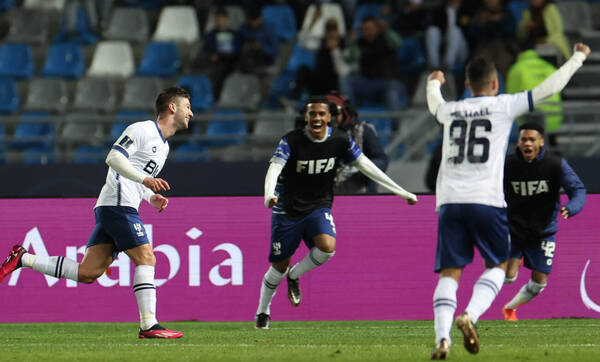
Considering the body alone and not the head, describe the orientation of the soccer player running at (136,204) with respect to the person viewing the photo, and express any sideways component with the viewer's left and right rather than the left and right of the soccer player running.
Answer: facing to the right of the viewer

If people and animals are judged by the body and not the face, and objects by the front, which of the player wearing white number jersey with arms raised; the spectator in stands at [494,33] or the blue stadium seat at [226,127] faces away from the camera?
the player wearing white number jersey with arms raised

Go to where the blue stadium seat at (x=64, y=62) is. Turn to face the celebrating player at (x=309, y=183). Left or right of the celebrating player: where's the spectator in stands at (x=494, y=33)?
left

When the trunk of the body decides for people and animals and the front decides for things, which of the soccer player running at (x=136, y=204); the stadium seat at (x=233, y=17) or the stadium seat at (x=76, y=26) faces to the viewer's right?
the soccer player running

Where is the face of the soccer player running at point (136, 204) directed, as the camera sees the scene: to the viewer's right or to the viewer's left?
to the viewer's right

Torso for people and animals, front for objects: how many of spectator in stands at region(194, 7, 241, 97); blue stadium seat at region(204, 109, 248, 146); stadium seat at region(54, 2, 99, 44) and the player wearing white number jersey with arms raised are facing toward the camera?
3

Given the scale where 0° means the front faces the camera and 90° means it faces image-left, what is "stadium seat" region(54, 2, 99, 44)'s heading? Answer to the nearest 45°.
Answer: approximately 0°

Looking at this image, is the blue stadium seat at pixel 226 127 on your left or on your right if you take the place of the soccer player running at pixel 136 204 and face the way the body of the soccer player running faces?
on your left

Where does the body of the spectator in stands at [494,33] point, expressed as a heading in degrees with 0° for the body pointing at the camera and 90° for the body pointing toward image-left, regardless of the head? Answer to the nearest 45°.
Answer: approximately 0°

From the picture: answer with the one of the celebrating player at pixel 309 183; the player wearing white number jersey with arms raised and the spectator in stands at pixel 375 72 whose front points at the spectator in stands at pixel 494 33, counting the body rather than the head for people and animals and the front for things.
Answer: the player wearing white number jersey with arms raised

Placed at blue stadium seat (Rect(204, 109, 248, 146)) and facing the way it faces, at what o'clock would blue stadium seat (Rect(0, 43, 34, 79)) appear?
blue stadium seat (Rect(0, 43, 34, 79)) is roughly at 4 o'clock from blue stadium seat (Rect(204, 109, 248, 146)).
